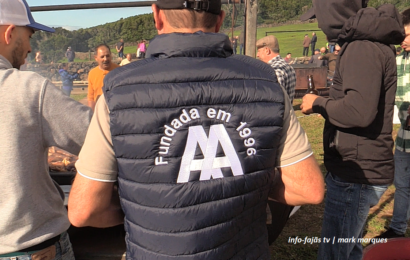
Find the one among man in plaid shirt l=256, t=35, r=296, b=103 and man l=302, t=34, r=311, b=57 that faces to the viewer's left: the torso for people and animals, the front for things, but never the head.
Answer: the man in plaid shirt

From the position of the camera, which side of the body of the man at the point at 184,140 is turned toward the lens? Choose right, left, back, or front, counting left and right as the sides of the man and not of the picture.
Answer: back

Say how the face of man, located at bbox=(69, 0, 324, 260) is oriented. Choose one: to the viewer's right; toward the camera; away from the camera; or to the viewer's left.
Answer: away from the camera

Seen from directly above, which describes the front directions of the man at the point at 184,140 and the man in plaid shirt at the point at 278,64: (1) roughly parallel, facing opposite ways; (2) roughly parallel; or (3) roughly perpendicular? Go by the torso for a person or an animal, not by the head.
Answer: roughly perpendicular

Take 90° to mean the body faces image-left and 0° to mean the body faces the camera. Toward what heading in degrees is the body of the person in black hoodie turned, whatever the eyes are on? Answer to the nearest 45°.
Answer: approximately 90°

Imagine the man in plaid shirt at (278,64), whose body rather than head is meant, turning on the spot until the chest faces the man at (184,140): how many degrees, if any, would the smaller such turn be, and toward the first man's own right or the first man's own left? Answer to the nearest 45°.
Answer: approximately 90° to the first man's own left

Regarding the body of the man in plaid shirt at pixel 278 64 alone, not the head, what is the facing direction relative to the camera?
to the viewer's left

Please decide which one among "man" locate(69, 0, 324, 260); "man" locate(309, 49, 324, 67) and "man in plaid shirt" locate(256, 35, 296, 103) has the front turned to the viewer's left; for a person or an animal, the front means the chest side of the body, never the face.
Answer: the man in plaid shirt

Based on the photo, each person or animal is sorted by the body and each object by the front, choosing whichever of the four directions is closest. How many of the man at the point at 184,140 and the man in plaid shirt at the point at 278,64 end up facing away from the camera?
1

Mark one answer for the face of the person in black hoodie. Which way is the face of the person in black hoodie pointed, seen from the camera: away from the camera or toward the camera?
away from the camera
